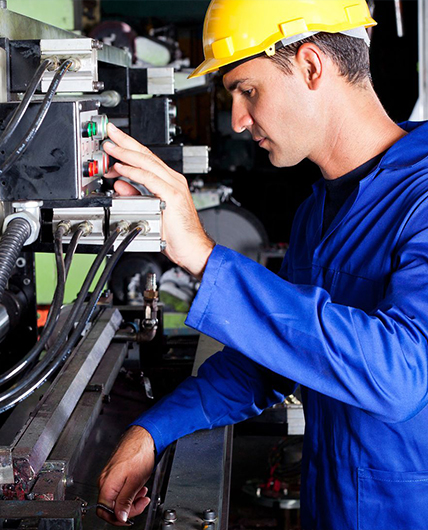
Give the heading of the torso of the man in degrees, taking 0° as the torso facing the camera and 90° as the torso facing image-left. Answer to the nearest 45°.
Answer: approximately 90°

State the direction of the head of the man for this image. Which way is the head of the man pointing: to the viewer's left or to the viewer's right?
to the viewer's left
